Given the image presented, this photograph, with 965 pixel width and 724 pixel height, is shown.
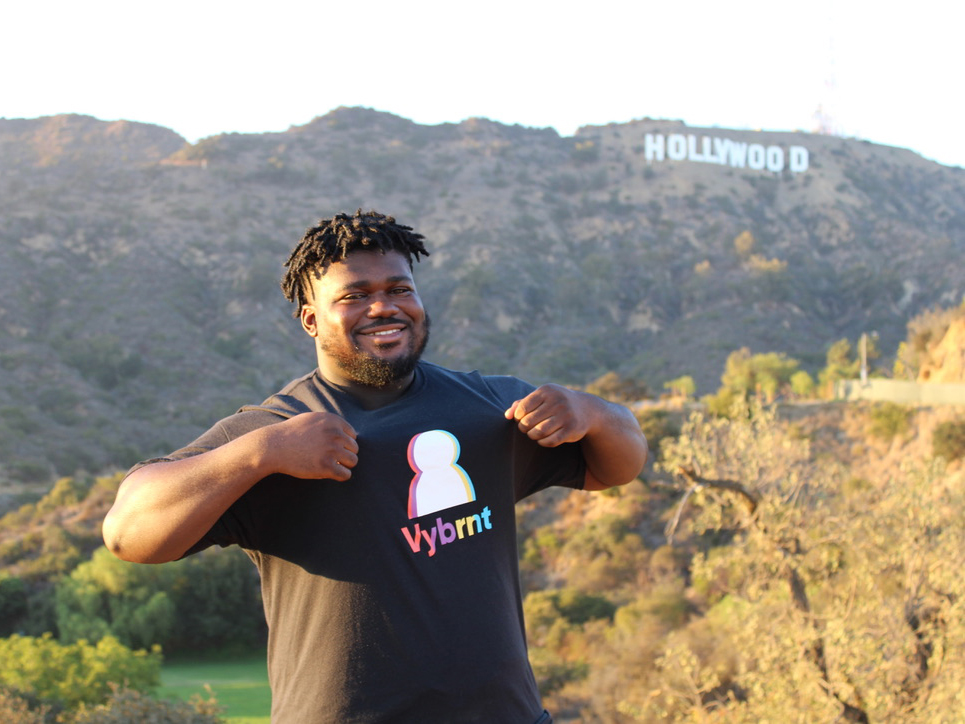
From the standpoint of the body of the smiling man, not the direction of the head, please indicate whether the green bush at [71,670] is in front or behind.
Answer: behind

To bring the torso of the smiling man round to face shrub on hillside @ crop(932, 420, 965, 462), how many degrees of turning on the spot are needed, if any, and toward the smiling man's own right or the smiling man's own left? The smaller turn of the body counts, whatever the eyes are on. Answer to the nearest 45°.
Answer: approximately 90° to the smiling man's own left

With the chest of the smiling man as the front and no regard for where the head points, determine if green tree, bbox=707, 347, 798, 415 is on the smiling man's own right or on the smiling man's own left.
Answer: on the smiling man's own left

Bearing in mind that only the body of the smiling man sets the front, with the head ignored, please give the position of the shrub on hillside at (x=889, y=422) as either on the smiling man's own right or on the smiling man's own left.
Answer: on the smiling man's own left

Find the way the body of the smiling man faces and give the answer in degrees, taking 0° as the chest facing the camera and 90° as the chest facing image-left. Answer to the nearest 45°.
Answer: approximately 315°

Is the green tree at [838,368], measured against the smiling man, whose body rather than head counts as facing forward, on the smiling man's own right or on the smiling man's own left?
on the smiling man's own left

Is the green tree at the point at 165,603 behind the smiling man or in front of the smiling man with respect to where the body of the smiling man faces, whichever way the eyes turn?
behind
